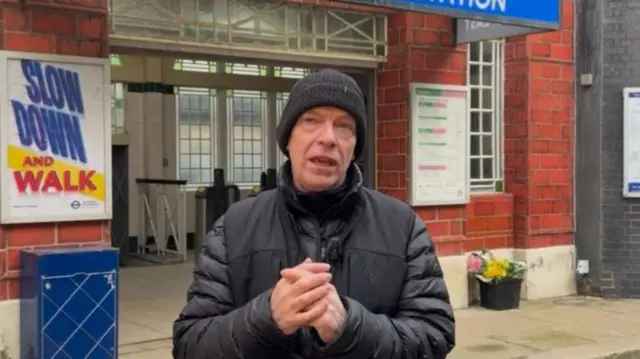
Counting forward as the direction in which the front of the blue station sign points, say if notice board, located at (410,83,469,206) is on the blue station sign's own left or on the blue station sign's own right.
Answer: on the blue station sign's own right

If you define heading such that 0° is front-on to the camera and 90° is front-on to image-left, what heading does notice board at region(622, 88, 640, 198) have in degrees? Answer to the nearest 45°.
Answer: approximately 0°

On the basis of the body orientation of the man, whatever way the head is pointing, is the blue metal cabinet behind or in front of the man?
behind

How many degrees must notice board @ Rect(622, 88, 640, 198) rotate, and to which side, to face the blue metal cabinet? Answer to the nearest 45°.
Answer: approximately 45° to its right

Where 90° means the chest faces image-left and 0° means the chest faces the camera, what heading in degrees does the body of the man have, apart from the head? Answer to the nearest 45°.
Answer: approximately 0°

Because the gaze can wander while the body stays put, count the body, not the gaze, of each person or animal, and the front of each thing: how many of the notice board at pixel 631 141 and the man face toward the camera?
2

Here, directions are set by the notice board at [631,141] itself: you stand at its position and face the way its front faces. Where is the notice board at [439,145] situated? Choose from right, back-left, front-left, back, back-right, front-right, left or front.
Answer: front-right

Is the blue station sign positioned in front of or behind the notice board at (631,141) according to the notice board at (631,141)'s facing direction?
in front

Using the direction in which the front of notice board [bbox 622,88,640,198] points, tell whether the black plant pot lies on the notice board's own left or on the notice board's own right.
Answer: on the notice board's own right
